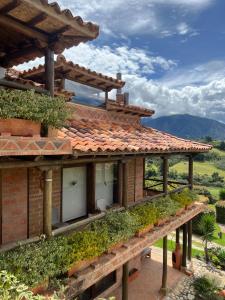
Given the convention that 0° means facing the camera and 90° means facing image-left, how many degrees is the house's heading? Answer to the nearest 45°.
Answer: approximately 315°

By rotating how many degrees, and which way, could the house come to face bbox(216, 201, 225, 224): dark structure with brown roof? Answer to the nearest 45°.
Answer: approximately 90° to its left

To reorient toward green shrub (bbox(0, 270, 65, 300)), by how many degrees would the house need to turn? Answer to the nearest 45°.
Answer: approximately 45° to its right

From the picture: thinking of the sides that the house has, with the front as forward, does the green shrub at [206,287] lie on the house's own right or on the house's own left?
on the house's own left

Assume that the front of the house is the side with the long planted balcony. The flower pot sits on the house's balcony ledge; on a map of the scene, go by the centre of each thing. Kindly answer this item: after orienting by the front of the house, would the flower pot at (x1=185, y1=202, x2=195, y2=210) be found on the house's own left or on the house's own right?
on the house's own left

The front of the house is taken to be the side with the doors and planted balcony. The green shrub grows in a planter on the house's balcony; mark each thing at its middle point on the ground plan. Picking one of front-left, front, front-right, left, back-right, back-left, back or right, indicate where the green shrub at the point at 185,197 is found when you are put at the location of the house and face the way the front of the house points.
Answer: left
